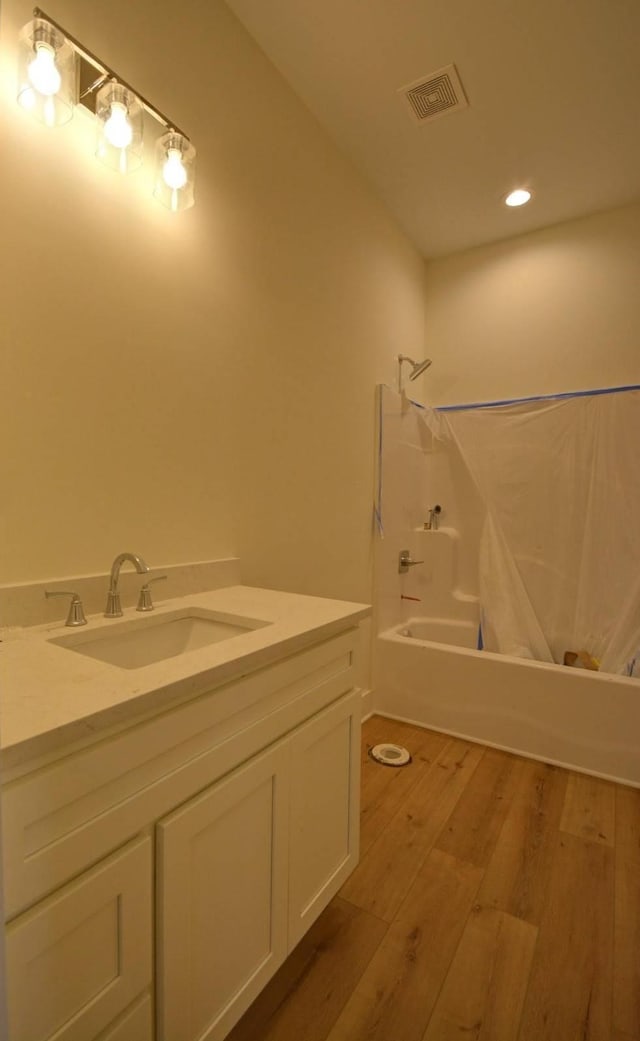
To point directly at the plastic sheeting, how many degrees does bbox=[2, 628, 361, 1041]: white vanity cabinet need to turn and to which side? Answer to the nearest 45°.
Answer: approximately 90° to its left

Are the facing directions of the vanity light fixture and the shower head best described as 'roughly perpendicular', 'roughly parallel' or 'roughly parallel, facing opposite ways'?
roughly parallel

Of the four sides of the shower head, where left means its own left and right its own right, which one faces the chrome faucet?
right

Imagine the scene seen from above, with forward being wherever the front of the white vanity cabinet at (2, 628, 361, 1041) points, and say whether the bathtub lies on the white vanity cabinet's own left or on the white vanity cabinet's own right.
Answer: on the white vanity cabinet's own left

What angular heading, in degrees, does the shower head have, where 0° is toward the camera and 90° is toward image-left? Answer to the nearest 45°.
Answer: approximately 270°

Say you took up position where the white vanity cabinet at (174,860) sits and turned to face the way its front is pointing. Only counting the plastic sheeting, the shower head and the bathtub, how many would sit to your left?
3

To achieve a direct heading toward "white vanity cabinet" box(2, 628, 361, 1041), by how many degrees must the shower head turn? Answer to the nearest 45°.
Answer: approximately 90° to its right

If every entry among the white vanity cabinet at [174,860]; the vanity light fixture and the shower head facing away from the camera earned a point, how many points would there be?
0

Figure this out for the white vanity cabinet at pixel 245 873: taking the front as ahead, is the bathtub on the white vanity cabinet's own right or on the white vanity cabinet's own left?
on the white vanity cabinet's own left
